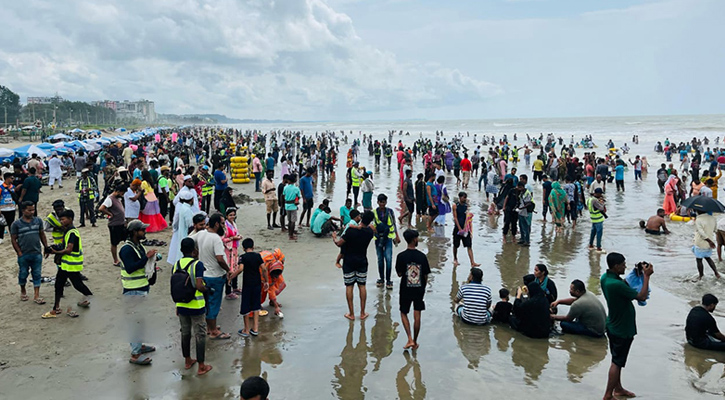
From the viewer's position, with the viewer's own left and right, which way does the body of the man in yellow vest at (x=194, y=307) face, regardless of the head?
facing away from the viewer and to the right of the viewer

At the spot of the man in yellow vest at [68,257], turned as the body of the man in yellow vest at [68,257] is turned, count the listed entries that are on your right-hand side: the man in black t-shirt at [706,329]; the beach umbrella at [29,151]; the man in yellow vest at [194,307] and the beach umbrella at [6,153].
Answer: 2

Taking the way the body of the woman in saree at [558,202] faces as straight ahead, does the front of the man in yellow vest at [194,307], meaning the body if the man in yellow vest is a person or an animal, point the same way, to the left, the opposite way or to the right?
the same way

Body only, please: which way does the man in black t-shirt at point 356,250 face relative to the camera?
away from the camera

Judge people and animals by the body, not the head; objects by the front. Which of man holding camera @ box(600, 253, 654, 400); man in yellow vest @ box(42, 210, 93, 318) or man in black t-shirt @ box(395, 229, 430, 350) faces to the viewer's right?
the man holding camera

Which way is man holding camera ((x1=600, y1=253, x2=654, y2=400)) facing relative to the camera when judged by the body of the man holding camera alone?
to the viewer's right

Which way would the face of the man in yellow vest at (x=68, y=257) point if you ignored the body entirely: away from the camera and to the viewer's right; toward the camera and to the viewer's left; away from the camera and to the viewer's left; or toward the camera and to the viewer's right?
toward the camera and to the viewer's left

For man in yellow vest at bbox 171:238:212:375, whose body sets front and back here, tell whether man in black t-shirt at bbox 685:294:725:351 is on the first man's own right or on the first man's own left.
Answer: on the first man's own right

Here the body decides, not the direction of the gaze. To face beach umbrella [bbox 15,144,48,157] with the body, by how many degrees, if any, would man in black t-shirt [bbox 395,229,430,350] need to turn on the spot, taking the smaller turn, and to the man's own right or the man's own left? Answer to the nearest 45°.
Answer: approximately 45° to the man's own left

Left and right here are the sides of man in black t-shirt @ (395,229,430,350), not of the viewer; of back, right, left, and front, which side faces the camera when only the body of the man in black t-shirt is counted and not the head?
back
